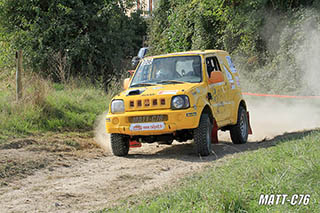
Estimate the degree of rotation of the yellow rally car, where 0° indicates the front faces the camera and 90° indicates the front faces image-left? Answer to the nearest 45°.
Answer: approximately 45°
